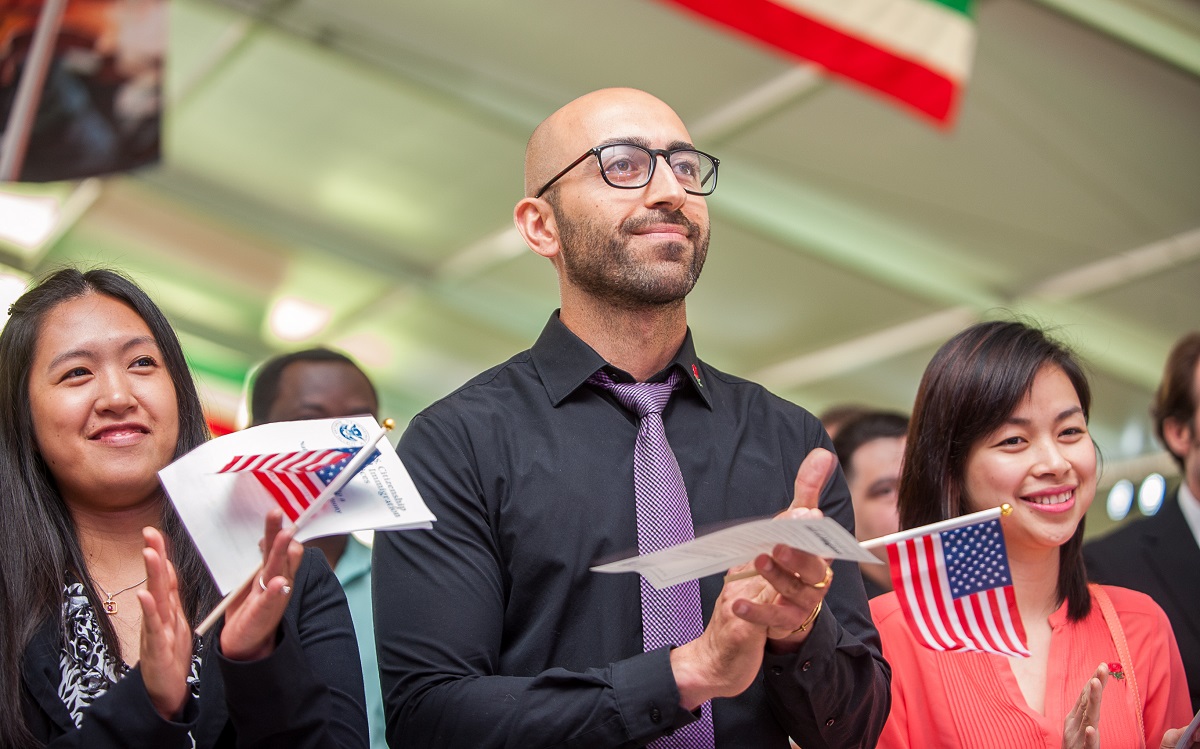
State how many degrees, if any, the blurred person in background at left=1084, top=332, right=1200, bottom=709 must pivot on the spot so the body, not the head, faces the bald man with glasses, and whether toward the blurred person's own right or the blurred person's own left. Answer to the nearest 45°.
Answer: approximately 90° to the blurred person's own right

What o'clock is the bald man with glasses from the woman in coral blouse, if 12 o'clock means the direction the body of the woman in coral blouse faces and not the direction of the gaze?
The bald man with glasses is roughly at 3 o'clock from the woman in coral blouse.

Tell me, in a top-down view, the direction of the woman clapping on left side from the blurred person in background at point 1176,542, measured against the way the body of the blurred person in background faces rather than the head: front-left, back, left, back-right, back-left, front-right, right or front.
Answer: right

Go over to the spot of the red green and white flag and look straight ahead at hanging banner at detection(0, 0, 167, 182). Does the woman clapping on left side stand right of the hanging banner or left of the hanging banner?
left

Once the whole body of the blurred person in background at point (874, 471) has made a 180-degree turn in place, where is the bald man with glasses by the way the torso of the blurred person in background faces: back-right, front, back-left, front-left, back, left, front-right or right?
back-left

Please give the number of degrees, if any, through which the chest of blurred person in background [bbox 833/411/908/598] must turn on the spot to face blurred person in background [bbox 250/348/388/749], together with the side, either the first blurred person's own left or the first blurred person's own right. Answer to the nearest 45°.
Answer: approximately 135° to the first blurred person's own right

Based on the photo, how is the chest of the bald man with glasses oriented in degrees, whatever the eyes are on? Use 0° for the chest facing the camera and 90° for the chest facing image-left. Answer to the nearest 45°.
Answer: approximately 315°

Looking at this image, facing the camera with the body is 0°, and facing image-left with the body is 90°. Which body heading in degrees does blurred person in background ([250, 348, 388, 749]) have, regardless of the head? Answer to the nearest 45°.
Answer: approximately 315°
